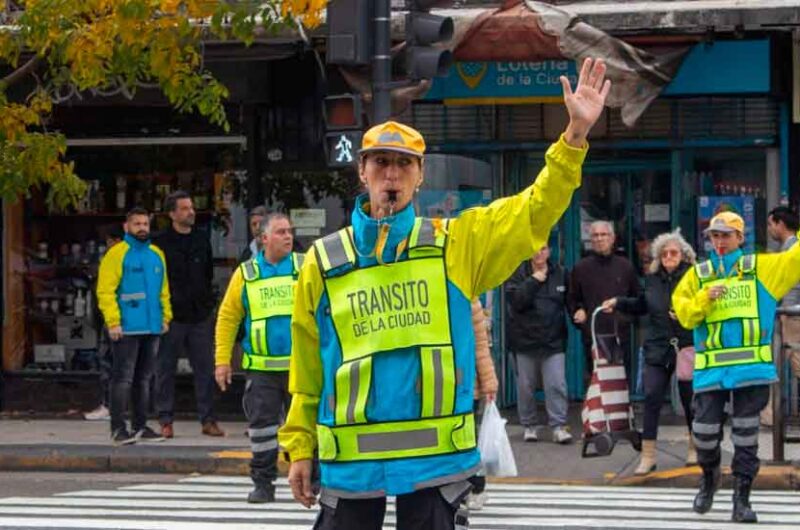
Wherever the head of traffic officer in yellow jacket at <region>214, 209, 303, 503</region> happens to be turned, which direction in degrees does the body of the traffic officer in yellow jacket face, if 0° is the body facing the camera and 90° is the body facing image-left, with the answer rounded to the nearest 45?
approximately 315°

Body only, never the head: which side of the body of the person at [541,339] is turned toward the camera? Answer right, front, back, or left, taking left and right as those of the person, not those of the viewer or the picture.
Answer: front

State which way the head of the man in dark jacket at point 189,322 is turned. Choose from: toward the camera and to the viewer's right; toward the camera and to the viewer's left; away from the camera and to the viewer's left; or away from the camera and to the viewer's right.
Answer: toward the camera and to the viewer's right

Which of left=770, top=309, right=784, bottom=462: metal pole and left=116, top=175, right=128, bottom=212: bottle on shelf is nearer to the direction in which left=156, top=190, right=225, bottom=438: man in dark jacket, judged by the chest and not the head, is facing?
the metal pole

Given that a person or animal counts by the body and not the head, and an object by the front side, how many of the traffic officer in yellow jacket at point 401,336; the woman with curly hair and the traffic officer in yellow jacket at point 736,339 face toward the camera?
3

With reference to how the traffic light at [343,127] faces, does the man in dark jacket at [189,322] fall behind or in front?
behind
